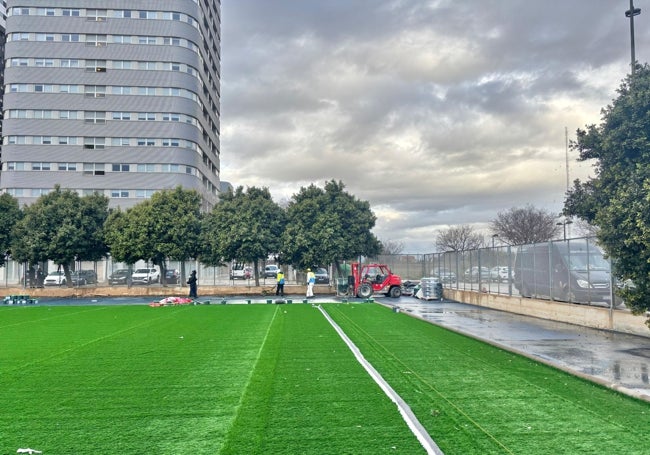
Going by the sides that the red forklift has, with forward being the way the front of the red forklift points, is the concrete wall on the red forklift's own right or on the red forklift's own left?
on the red forklift's own left

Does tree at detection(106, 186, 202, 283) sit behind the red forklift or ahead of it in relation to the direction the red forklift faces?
ahead

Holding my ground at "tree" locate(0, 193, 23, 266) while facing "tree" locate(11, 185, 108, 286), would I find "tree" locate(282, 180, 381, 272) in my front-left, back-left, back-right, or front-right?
front-left

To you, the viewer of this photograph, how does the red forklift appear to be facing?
facing to the left of the viewer

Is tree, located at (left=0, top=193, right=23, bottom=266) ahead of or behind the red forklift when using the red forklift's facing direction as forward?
ahead

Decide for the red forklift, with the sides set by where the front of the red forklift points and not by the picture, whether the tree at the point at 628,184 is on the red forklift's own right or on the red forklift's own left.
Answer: on the red forklift's own left

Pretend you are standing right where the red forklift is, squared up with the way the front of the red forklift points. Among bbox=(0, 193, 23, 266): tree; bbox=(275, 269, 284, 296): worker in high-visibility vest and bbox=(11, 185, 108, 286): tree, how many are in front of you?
3

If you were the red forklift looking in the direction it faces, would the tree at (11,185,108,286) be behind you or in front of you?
in front
